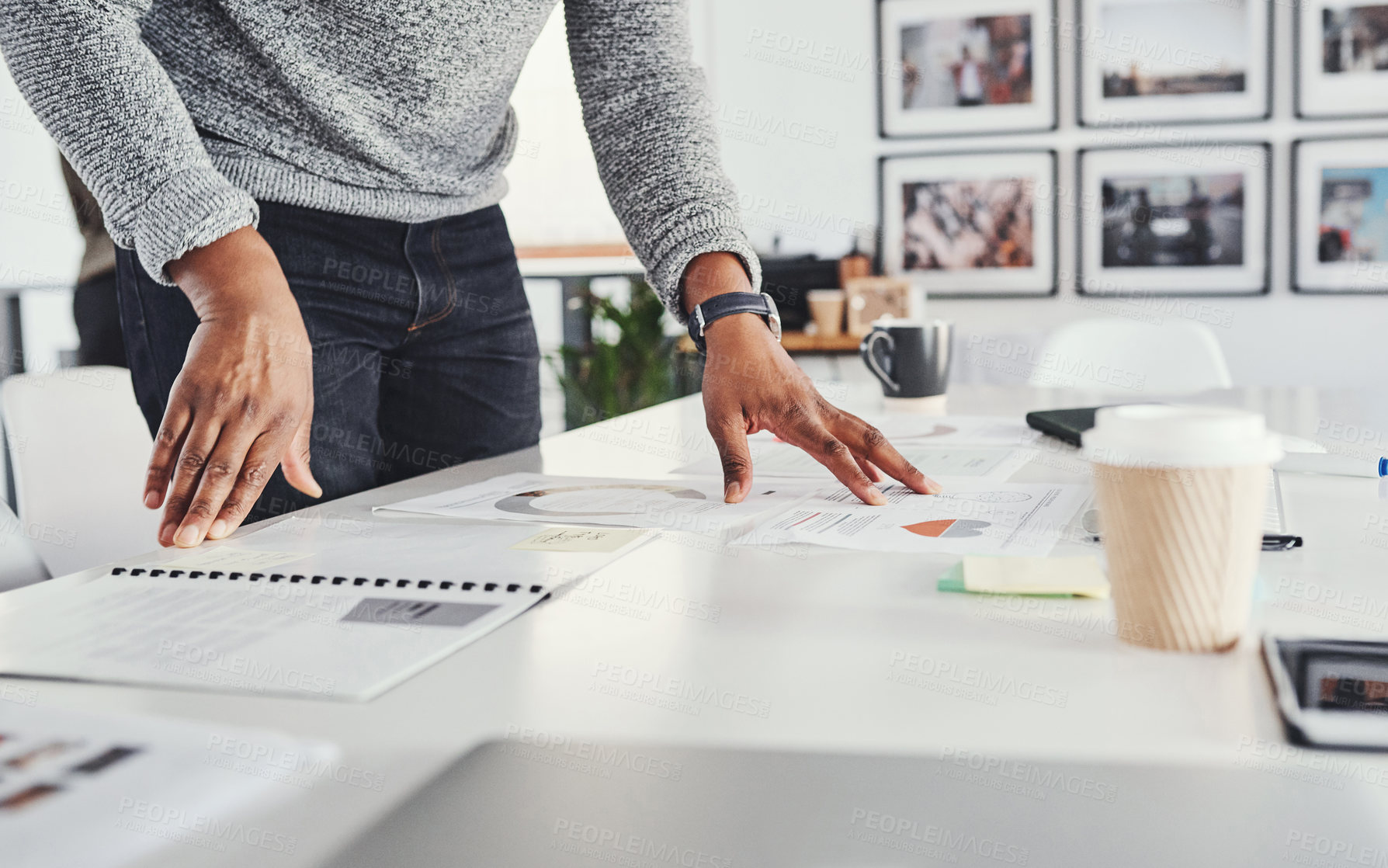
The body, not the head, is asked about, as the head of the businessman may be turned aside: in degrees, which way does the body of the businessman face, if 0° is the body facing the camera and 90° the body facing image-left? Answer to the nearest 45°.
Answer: approximately 315°

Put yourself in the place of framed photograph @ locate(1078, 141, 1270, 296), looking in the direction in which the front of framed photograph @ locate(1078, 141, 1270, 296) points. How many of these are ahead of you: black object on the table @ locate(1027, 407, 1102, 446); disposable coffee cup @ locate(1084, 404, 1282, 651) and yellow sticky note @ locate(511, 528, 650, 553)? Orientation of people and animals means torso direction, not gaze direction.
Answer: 3

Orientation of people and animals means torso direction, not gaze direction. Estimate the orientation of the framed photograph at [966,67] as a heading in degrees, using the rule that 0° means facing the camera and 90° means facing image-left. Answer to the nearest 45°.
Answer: approximately 0°

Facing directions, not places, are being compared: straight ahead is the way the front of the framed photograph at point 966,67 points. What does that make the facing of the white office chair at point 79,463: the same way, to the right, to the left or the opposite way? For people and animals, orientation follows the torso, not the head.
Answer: to the left

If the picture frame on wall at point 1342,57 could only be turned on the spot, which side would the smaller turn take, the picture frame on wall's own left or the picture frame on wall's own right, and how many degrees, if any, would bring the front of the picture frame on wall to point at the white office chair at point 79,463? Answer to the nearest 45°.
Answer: approximately 45° to the picture frame on wall's own right

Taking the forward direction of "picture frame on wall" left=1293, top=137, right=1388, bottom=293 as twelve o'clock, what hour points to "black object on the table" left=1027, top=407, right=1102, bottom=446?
The black object on the table is roughly at 12 o'clock from the picture frame on wall.

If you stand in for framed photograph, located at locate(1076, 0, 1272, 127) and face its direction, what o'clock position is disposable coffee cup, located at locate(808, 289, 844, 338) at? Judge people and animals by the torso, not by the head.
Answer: The disposable coffee cup is roughly at 2 o'clock from the framed photograph.

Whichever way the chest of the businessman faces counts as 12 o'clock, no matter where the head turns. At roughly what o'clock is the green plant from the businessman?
The green plant is roughly at 8 o'clock from the businessman.

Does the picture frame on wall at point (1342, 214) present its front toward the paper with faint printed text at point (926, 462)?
yes
